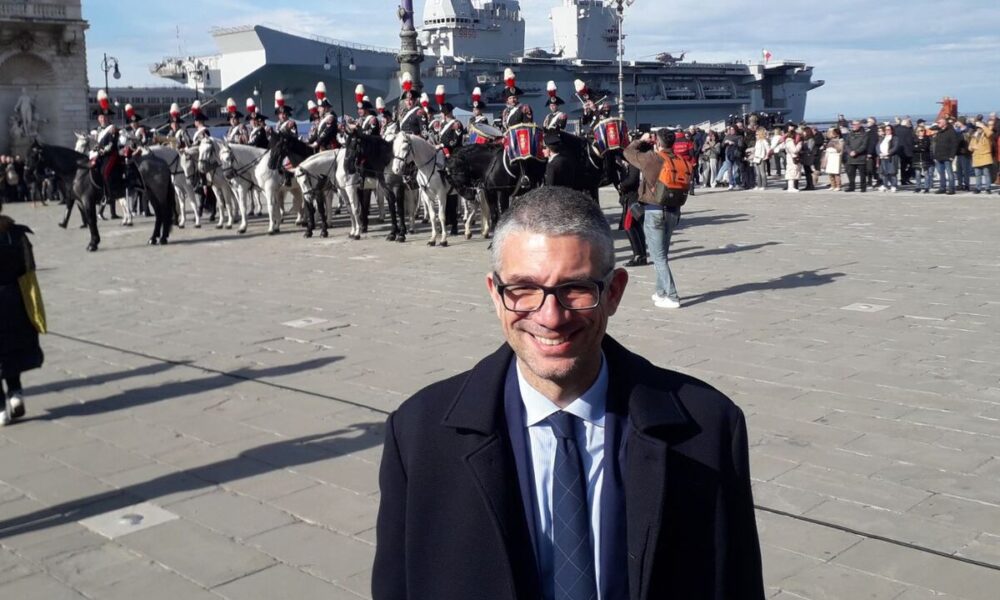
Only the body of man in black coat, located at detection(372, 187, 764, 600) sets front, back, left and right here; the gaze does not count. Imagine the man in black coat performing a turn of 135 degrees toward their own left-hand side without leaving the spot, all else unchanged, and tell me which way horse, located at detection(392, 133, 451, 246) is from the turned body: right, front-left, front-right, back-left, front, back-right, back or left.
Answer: front-left

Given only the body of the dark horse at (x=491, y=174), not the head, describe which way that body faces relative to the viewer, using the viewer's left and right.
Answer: facing the viewer and to the left of the viewer

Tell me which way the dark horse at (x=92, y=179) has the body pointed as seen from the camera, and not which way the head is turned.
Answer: to the viewer's left

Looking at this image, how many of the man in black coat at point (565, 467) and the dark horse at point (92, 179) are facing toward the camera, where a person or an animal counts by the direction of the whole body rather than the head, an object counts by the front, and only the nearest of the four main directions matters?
1

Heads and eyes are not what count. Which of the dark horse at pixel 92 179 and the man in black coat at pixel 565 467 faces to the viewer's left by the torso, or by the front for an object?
the dark horse

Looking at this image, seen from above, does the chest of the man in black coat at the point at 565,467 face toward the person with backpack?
no

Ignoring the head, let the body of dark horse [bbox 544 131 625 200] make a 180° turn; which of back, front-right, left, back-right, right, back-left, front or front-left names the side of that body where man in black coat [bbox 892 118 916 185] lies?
front

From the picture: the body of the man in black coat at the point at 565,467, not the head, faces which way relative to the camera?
toward the camera

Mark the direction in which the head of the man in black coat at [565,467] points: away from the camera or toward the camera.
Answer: toward the camera

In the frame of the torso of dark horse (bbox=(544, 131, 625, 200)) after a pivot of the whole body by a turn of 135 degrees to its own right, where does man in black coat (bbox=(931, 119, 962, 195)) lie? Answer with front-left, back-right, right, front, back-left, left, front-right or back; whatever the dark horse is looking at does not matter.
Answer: front-right

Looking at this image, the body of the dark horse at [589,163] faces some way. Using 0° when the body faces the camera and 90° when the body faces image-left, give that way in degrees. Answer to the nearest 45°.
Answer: approximately 45°

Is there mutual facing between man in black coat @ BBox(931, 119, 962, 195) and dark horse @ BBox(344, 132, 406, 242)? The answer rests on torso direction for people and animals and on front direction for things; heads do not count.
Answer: no

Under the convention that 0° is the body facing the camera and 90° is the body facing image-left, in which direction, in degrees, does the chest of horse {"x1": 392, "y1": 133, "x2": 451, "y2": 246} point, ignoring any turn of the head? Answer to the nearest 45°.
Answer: approximately 45°

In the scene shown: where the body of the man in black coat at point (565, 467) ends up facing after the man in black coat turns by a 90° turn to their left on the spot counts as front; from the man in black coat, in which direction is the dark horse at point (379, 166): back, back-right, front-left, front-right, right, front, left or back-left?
left

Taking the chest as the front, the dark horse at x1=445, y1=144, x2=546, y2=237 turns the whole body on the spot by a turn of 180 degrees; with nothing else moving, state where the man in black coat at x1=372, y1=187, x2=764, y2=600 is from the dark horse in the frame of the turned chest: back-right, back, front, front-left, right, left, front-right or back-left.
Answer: back-right

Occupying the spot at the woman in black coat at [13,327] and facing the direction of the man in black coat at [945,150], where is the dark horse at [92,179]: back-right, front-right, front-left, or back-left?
front-left

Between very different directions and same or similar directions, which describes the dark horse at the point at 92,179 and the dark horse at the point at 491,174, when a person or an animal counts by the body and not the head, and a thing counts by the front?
same or similar directions

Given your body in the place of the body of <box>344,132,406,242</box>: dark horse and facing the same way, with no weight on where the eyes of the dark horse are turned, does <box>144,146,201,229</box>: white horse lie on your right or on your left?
on your right

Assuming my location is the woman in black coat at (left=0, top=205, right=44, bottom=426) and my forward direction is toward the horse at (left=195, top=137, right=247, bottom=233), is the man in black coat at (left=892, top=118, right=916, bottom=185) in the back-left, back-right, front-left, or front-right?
front-right
